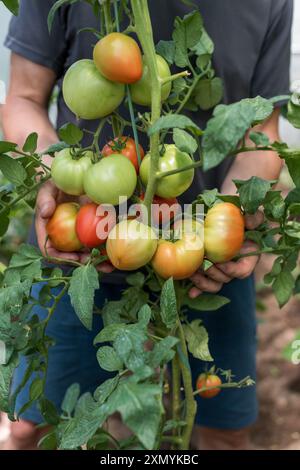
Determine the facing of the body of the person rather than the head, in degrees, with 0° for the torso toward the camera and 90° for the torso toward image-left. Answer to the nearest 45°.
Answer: approximately 0°
